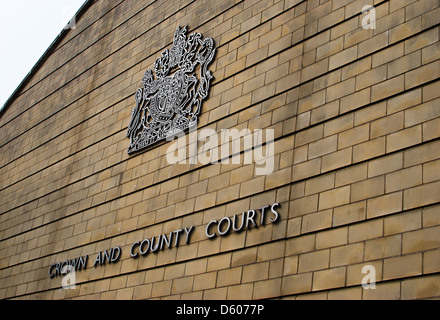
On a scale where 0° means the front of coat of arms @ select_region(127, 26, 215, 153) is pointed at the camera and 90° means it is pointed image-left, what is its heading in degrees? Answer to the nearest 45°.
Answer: approximately 45°
